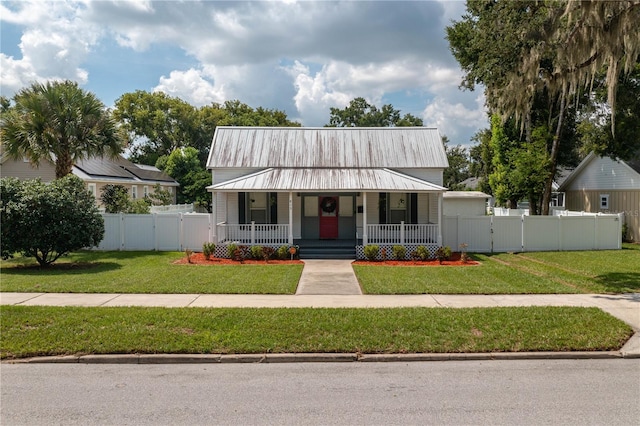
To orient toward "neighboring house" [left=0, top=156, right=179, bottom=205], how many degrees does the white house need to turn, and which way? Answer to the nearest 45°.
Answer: approximately 135° to its right

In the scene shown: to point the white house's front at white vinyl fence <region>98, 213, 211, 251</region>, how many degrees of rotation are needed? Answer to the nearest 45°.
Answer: approximately 90° to its right

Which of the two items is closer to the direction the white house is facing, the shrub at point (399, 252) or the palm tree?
the shrub

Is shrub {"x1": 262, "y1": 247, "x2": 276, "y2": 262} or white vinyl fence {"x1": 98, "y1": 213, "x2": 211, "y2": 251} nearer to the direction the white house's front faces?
the shrub

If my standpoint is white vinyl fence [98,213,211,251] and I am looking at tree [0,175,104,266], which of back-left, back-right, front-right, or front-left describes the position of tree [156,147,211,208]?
back-right

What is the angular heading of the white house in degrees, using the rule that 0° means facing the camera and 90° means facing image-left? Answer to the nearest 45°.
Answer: approximately 0°

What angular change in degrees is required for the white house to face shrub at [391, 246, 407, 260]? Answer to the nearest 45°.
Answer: approximately 45° to its left

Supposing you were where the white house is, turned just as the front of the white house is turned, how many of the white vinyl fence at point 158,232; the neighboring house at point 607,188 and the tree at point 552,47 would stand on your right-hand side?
1

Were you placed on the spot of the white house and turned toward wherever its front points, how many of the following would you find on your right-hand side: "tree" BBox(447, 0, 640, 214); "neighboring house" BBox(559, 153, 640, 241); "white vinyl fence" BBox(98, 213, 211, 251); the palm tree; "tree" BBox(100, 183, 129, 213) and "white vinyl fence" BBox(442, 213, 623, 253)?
3

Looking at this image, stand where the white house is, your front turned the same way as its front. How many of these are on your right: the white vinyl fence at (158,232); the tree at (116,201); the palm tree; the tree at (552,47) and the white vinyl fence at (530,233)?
3

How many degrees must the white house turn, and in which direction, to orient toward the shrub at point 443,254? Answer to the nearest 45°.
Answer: approximately 45° to its left

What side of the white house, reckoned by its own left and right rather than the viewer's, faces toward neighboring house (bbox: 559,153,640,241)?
left

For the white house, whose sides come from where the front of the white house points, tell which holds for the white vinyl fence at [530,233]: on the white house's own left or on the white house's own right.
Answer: on the white house's own left

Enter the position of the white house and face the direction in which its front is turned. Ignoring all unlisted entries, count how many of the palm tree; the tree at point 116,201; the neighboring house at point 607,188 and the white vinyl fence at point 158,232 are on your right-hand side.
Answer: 3
